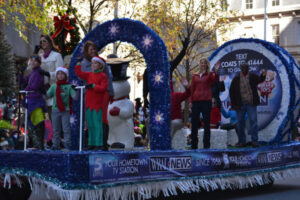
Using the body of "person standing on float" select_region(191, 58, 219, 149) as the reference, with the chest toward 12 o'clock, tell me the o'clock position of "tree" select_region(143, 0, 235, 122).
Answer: The tree is roughly at 6 o'clock from the person standing on float.

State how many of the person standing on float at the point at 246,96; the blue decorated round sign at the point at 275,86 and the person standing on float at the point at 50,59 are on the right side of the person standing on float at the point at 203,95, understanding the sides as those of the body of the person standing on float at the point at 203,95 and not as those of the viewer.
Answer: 1

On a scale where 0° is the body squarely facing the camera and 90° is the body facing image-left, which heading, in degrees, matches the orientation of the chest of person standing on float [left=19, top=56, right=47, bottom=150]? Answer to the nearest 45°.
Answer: approximately 45°

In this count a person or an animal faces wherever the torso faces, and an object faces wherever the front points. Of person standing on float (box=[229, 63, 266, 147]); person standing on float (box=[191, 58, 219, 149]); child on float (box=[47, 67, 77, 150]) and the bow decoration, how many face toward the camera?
4

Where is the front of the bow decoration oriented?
toward the camera

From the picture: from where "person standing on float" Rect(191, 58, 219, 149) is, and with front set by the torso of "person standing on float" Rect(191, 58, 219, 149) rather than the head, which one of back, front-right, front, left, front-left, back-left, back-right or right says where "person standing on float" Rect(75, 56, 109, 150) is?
front-right

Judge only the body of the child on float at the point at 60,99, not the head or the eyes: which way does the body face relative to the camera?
toward the camera

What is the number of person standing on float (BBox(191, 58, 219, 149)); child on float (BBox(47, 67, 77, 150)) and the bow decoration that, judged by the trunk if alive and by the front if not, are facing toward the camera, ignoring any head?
3

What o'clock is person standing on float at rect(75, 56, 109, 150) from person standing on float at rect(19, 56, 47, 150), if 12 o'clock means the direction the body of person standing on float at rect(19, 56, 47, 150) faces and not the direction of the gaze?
person standing on float at rect(75, 56, 109, 150) is roughly at 9 o'clock from person standing on float at rect(19, 56, 47, 150).

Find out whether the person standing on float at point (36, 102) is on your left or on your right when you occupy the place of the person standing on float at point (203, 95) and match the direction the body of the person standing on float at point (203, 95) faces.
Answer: on your right
